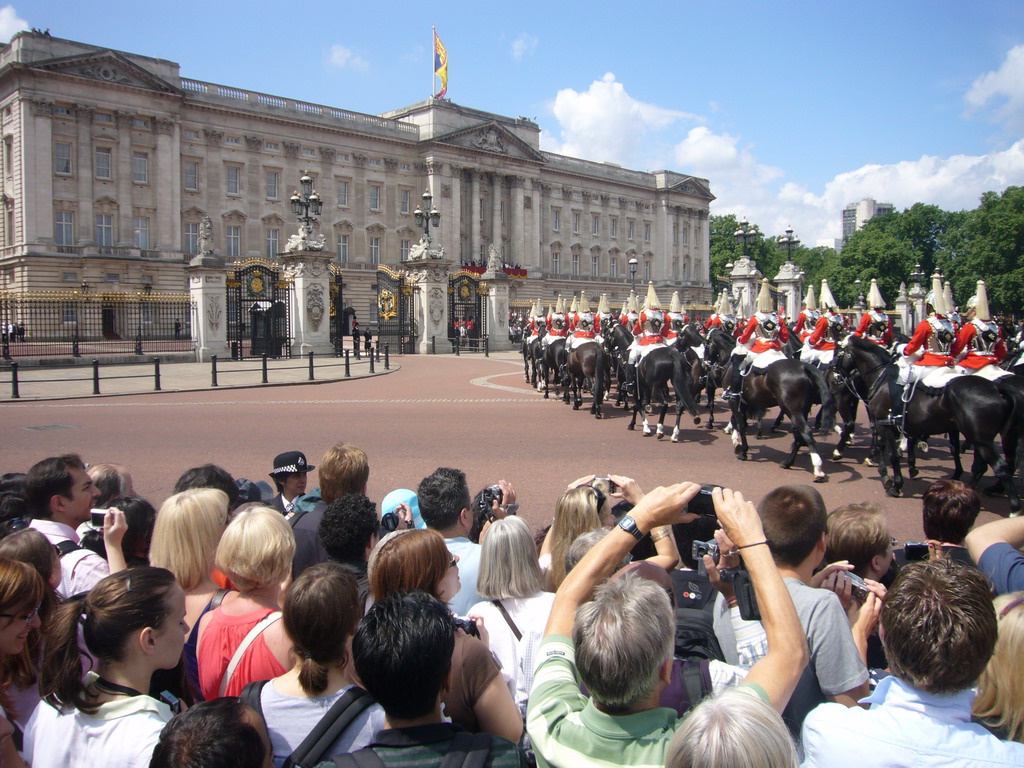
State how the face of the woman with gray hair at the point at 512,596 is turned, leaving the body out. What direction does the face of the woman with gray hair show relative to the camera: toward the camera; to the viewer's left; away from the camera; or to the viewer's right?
away from the camera

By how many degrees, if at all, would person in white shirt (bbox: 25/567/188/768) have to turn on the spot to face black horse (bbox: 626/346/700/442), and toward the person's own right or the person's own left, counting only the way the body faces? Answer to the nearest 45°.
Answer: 0° — they already face it

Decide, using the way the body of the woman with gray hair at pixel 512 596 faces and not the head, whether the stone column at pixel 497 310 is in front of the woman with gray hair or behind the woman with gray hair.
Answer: in front

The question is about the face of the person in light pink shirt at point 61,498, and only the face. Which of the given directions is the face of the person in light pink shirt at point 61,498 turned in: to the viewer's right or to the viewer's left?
to the viewer's right

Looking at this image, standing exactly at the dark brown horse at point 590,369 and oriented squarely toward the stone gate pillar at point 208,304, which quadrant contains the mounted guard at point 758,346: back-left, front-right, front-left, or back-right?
back-left

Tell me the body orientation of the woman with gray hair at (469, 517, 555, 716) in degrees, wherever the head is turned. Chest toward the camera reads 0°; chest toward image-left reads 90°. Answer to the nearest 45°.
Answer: approximately 180°

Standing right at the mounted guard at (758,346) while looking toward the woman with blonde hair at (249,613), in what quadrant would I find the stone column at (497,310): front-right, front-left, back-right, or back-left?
back-right

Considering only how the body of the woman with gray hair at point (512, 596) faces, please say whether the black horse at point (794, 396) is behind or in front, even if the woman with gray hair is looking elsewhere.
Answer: in front

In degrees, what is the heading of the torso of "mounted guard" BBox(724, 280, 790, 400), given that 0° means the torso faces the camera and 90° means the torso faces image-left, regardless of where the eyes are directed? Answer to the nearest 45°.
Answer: approximately 135°

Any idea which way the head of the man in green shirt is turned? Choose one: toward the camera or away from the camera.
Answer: away from the camera

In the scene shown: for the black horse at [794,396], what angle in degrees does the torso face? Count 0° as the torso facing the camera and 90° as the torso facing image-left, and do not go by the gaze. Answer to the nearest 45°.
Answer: approximately 135°

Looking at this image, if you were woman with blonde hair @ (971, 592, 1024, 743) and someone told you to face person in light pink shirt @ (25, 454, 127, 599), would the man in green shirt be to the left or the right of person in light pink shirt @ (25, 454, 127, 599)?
left
